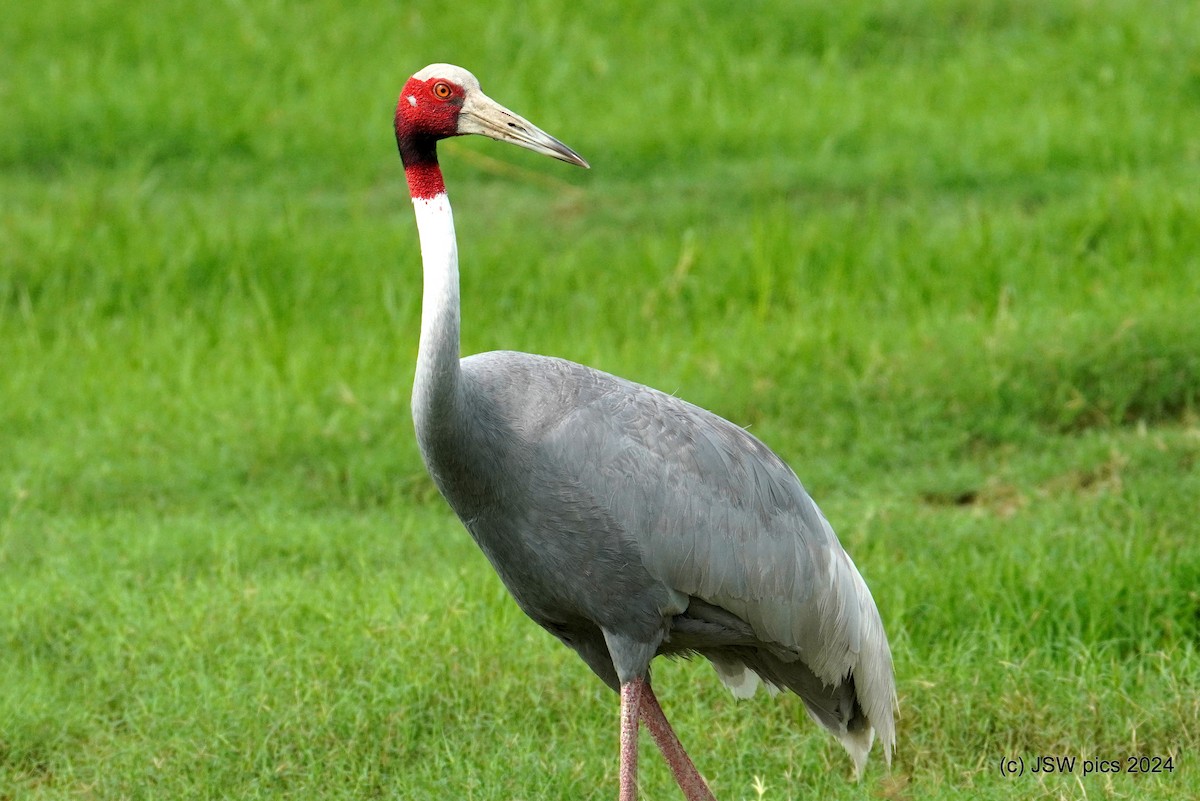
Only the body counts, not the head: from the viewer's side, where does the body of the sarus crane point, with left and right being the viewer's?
facing to the left of the viewer
